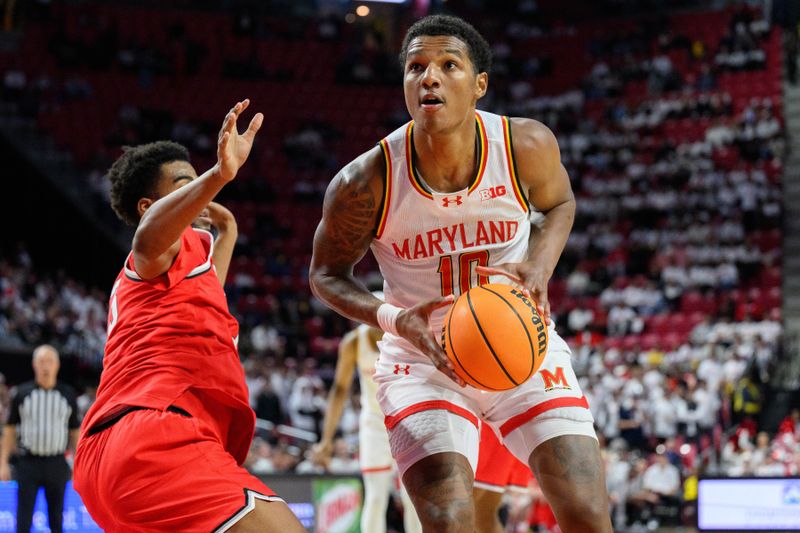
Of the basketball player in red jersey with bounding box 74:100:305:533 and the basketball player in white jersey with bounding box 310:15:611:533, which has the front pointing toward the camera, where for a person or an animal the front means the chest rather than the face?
the basketball player in white jersey

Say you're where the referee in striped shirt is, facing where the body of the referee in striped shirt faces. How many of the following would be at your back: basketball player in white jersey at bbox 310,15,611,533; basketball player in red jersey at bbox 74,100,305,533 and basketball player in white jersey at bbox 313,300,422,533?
0

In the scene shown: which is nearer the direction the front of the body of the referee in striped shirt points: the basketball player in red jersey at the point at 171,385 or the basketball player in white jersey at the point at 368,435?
the basketball player in red jersey

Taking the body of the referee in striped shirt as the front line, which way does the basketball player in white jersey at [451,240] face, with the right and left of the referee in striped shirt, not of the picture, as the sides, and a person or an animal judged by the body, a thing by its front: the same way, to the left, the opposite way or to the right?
the same way

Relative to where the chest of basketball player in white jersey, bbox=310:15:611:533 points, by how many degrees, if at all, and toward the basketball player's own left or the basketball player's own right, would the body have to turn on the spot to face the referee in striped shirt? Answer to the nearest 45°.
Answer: approximately 135° to the basketball player's own right

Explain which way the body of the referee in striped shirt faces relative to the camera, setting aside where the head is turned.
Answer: toward the camera

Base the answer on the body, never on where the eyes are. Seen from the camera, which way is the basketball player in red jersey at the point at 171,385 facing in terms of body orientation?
to the viewer's right

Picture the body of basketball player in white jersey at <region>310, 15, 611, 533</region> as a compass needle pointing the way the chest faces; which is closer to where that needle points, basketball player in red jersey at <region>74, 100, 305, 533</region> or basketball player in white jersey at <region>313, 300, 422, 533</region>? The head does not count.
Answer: the basketball player in red jersey

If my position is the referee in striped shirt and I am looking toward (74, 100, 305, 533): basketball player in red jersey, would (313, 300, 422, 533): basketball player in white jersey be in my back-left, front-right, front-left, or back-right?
front-left

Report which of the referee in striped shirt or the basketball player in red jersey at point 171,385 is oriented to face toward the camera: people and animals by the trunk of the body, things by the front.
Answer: the referee in striped shirt

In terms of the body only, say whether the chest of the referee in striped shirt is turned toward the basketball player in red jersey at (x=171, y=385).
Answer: yes

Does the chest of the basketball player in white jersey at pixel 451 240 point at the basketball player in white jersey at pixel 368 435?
no

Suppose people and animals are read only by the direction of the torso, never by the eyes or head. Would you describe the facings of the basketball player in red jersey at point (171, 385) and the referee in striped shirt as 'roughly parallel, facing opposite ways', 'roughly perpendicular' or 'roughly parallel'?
roughly perpendicular

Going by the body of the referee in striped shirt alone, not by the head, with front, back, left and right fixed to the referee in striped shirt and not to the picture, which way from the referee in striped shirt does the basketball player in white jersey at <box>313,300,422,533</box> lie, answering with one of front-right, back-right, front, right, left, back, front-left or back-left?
front-left
